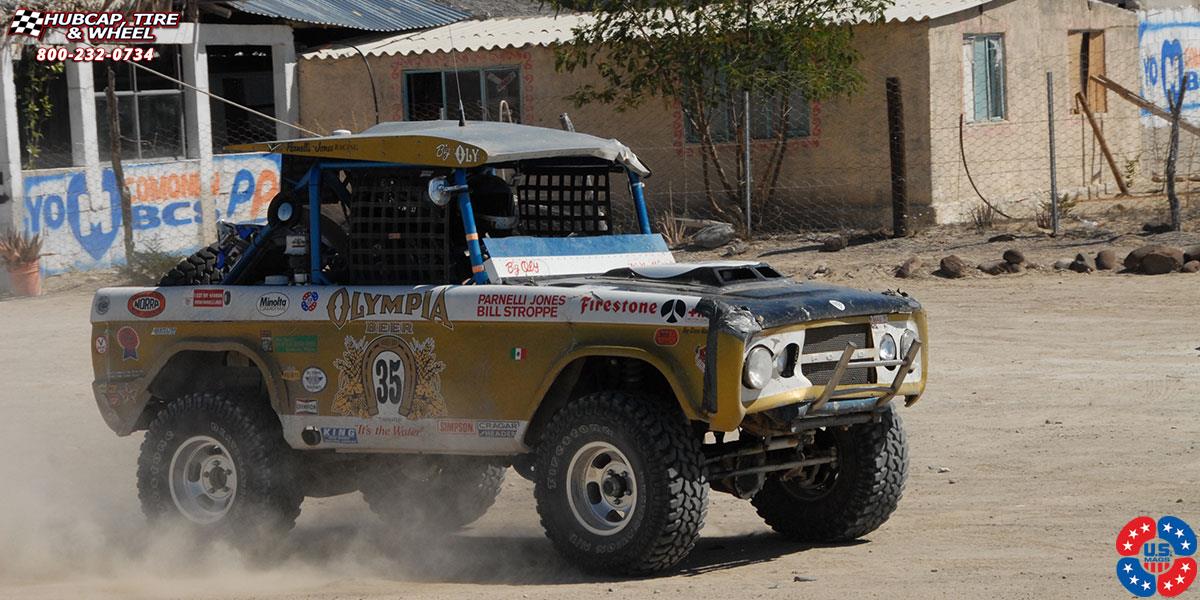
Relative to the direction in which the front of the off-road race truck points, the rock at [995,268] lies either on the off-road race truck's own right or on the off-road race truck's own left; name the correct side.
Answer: on the off-road race truck's own left

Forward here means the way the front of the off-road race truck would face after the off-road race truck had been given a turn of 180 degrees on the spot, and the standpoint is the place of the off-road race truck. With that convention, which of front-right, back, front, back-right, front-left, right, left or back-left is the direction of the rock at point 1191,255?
right

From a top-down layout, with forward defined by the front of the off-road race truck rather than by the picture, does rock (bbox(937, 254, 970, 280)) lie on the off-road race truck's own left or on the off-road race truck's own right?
on the off-road race truck's own left

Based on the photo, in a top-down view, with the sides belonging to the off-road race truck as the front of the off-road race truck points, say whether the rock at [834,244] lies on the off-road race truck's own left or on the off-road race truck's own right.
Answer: on the off-road race truck's own left

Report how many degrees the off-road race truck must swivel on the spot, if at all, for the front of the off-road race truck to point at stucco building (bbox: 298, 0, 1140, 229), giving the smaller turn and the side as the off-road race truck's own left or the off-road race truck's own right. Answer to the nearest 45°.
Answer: approximately 135° to the off-road race truck's own left

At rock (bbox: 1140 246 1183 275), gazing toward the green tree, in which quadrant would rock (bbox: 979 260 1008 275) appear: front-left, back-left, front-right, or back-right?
front-left

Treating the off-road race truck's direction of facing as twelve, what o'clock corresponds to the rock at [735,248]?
The rock is roughly at 8 o'clock from the off-road race truck.

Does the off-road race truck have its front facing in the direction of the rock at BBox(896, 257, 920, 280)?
no

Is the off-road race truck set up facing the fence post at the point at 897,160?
no

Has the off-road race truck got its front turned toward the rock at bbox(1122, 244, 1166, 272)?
no

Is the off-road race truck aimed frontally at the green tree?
no

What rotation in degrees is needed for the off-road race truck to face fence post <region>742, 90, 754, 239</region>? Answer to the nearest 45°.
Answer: approximately 135° to its left

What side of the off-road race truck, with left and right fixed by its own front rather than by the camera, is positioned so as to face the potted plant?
back

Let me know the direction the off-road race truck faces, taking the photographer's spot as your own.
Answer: facing the viewer and to the right of the viewer

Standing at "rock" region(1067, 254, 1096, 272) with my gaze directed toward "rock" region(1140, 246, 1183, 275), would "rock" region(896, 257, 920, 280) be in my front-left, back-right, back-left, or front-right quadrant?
back-right
